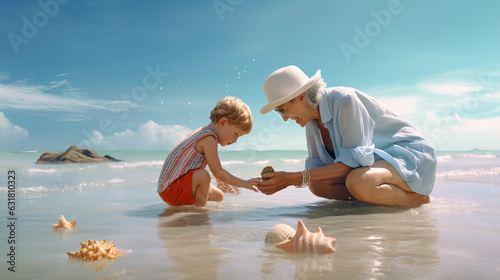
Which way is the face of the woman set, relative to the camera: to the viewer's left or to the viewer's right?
to the viewer's left

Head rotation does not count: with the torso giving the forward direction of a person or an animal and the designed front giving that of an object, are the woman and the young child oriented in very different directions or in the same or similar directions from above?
very different directions

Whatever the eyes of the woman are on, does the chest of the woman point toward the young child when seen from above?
yes

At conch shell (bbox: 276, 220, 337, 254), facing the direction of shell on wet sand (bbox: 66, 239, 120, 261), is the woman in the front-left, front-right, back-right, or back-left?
back-right

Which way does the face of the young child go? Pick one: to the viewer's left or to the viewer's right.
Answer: to the viewer's right

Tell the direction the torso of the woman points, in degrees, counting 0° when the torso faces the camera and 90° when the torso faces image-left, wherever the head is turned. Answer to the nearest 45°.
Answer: approximately 90°

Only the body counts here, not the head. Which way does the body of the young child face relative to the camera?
to the viewer's right

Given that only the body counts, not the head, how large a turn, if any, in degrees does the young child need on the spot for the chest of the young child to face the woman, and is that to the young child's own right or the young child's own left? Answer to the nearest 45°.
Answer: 0° — they already face them

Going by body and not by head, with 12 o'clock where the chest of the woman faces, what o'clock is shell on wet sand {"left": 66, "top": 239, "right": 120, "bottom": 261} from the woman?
The shell on wet sand is roughly at 10 o'clock from the woman.

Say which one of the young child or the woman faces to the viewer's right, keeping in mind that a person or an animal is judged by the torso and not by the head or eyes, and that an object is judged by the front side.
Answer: the young child

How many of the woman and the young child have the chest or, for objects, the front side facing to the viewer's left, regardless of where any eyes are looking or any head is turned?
1

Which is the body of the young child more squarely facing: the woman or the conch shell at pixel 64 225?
the woman
